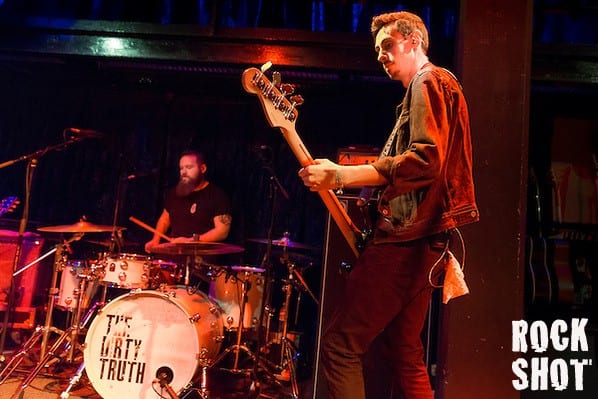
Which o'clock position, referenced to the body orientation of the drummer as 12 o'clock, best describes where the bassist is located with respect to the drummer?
The bassist is roughly at 10 o'clock from the drummer.

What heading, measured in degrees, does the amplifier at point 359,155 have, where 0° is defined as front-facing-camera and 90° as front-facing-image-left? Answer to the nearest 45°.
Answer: approximately 0°

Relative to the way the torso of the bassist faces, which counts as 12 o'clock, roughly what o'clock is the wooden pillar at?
The wooden pillar is roughly at 4 o'clock from the bassist.

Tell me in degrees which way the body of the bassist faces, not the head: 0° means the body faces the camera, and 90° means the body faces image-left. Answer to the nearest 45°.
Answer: approximately 90°

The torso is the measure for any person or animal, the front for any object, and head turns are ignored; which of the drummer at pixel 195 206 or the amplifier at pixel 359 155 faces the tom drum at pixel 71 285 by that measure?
the drummer

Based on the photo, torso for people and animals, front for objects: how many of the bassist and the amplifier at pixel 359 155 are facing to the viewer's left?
1

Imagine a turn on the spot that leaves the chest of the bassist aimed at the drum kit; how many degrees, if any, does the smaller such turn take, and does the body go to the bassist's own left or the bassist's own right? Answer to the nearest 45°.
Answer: approximately 45° to the bassist's own right
